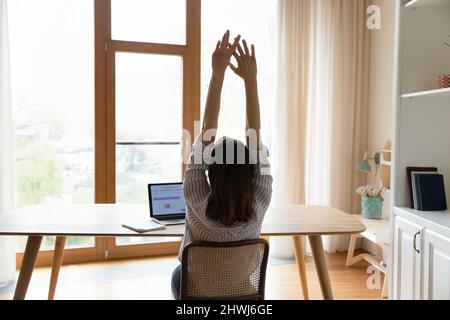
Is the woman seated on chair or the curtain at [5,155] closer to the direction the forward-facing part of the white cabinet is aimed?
the woman seated on chair

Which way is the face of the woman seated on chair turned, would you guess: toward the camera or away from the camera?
away from the camera

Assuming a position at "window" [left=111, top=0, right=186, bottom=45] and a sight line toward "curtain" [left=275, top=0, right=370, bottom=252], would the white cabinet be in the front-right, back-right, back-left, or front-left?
front-right

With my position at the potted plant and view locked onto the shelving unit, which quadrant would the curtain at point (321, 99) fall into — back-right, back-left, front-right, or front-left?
back-right

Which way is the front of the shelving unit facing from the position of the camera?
facing the viewer and to the left of the viewer

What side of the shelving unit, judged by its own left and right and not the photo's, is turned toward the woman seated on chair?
front

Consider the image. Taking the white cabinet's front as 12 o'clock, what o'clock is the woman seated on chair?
The woman seated on chair is roughly at 12 o'clock from the white cabinet.

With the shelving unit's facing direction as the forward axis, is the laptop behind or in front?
in front

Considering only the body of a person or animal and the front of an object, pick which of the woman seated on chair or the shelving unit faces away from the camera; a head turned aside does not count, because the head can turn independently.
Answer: the woman seated on chair

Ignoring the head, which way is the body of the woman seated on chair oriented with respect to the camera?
away from the camera

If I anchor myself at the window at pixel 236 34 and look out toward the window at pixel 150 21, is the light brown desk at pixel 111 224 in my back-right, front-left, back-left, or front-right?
front-left

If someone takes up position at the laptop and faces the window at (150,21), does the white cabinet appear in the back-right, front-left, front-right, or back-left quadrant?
back-right
